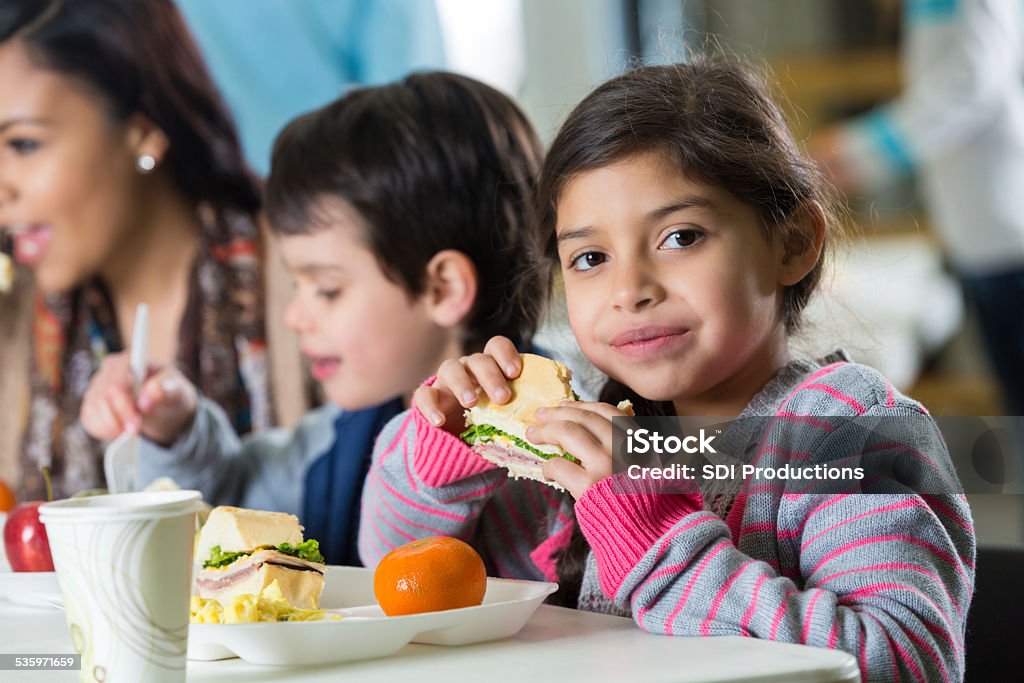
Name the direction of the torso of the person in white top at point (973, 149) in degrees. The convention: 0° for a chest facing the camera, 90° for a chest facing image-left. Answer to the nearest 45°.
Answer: approximately 90°

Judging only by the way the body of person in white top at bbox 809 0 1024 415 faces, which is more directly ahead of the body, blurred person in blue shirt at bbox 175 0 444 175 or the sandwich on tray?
the blurred person in blue shirt

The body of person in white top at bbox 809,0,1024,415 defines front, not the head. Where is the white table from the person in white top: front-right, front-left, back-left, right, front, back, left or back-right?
left

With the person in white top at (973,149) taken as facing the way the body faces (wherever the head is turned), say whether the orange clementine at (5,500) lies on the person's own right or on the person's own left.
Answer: on the person's own left

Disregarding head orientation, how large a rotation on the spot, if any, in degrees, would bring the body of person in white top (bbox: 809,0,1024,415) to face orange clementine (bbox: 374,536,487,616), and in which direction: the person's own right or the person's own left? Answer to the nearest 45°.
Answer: approximately 90° to the person's own left

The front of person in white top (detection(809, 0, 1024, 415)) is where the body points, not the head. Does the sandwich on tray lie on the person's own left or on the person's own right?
on the person's own left

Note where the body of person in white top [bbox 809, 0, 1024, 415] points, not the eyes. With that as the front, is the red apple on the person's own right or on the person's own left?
on the person's own left

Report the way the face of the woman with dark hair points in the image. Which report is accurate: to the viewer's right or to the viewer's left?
to the viewer's left

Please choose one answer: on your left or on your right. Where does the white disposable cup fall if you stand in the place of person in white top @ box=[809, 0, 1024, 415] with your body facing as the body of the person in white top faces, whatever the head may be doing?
on your left

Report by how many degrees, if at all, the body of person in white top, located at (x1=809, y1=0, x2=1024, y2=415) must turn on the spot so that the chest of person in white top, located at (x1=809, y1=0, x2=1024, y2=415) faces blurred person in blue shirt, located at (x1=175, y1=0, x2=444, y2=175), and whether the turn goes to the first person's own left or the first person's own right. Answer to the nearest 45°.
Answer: approximately 45° to the first person's own left
